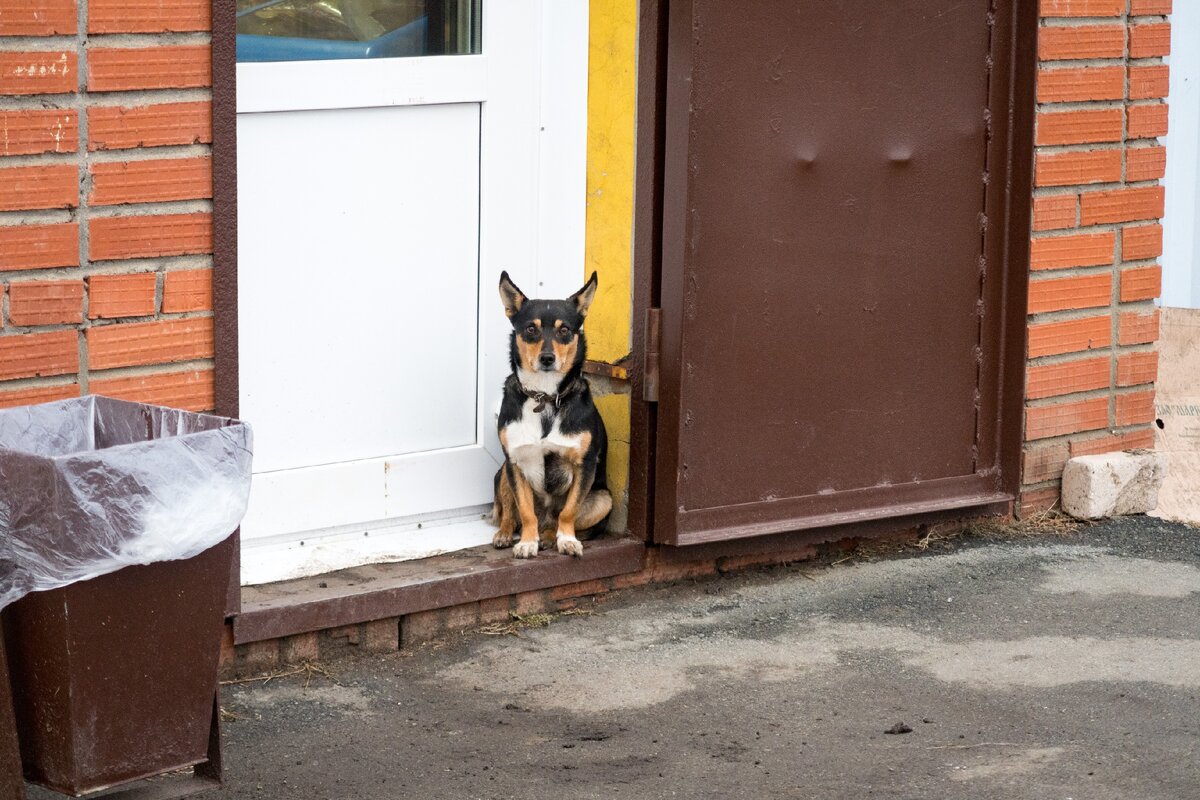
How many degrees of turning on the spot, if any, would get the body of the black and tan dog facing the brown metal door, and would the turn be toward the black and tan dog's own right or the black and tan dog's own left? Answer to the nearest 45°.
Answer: approximately 90° to the black and tan dog's own left

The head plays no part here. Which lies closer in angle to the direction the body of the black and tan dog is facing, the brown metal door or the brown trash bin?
the brown trash bin

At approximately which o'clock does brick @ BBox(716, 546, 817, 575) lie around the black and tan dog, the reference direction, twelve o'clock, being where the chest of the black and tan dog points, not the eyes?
The brick is roughly at 8 o'clock from the black and tan dog.

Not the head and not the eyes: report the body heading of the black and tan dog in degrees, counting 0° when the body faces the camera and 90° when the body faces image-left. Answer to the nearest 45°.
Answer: approximately 0°

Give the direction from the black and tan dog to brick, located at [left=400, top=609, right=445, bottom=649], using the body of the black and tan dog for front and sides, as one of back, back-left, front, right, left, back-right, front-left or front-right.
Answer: front-right
